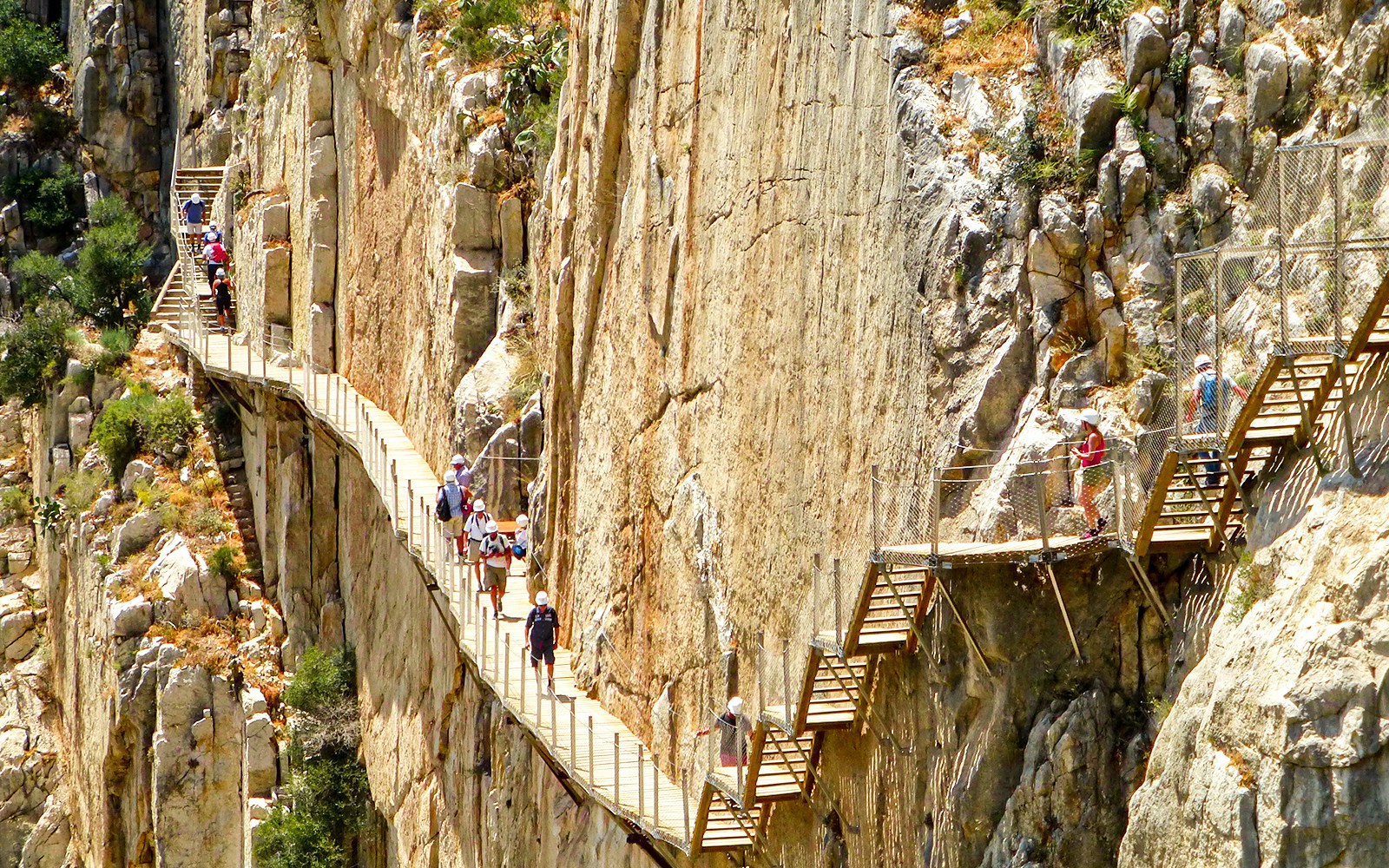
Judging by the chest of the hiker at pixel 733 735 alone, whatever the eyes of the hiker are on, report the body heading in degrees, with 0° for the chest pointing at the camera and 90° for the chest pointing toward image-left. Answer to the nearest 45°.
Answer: approximately 45°

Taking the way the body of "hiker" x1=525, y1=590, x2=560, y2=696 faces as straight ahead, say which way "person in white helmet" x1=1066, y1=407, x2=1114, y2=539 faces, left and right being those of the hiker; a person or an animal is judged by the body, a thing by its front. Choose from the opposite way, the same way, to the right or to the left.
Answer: to the right

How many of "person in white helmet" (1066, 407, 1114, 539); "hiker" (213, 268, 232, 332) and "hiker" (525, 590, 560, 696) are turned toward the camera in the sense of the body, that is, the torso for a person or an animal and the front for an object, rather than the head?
1

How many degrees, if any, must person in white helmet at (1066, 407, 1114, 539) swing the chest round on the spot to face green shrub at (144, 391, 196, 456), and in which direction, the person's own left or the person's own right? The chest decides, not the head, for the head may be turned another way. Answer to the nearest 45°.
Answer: approximately 45° to the person's own right

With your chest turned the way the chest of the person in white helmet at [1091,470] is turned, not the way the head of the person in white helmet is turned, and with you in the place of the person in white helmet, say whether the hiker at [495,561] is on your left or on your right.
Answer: on your right

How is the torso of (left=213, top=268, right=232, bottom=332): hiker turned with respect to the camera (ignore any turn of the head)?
away from the camera

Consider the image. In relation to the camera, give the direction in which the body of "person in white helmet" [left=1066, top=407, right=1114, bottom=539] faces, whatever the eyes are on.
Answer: to the viewer's left

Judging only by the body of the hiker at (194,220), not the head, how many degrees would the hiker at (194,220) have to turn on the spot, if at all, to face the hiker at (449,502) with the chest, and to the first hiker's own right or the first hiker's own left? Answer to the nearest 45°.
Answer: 0° — they already face them

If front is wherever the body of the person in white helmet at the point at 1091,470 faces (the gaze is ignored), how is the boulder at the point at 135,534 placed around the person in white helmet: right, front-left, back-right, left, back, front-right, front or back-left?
front-right

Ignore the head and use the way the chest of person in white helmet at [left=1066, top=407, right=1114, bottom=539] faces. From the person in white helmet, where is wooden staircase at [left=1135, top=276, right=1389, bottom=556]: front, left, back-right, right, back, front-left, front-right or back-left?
back-left

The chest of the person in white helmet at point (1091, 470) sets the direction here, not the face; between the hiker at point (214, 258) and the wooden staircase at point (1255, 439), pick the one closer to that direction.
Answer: the hiker
